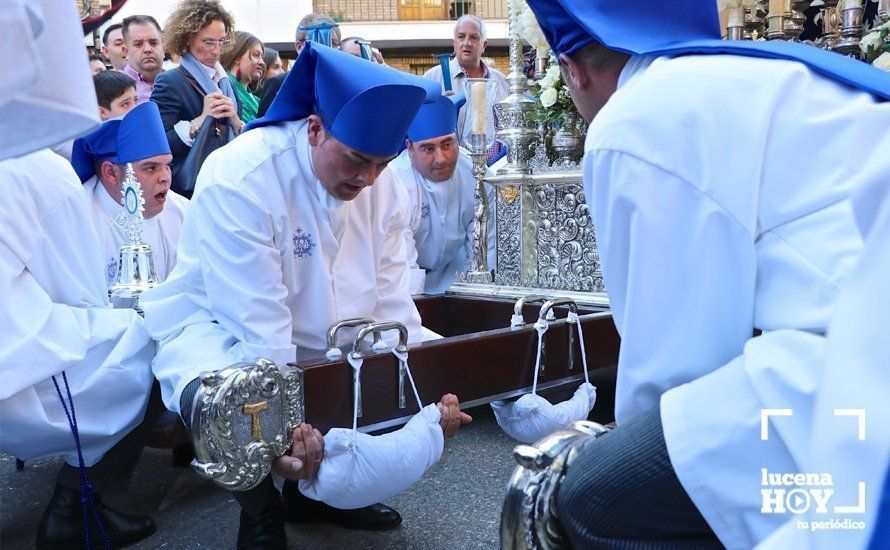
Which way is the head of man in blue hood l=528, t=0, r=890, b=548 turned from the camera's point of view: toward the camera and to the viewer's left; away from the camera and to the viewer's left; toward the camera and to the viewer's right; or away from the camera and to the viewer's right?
away from the camera and to the viewer's left

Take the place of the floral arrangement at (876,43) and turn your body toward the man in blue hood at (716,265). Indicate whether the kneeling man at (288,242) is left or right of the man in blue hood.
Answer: right

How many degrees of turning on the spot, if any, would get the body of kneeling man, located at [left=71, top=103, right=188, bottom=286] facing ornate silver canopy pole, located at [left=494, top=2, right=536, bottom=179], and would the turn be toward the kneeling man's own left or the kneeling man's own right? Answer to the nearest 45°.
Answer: approximately 45° to the kneeling man's own left

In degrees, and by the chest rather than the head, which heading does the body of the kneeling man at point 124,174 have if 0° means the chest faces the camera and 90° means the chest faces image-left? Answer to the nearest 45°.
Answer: approximately 315°

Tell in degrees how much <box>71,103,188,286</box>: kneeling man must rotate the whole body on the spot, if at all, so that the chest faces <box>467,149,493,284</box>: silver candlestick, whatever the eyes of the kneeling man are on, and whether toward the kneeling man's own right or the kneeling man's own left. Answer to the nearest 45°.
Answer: approximately 45° to the kneeling man's own left

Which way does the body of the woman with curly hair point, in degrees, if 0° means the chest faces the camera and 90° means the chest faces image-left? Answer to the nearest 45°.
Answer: approximately 315°
